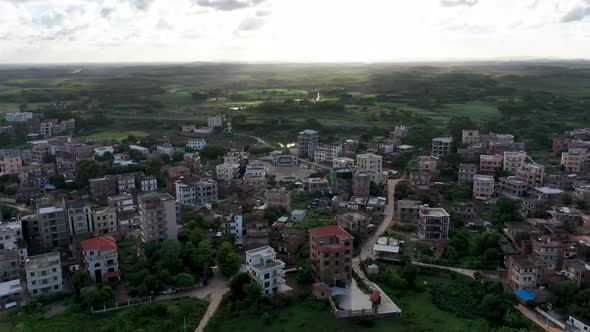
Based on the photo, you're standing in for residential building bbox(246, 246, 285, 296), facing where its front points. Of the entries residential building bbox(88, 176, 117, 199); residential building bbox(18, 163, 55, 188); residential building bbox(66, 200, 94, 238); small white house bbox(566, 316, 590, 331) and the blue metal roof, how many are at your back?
3

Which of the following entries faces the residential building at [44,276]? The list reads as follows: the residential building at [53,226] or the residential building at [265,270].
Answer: the residential building at [53,226]

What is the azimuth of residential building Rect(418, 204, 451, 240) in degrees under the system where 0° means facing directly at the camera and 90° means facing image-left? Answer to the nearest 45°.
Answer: approximately 0°

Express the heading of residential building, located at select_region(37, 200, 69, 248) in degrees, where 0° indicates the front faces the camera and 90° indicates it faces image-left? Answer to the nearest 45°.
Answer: approximately 0°

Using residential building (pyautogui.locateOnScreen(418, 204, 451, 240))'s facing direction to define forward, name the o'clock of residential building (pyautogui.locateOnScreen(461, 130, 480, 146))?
residential building (pyautogui.locateOnScreen(461, 130, 480, 146)) is roughly at 6 o'clock from residential building (pyautogui.locateOnScreen(418, 204, 451, 240)).

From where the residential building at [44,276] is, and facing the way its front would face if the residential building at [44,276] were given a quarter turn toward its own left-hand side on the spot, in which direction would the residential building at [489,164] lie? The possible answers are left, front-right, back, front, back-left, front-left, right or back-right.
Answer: front

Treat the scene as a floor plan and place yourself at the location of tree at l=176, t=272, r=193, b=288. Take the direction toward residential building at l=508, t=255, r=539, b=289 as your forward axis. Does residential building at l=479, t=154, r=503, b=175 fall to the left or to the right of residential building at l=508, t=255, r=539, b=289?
left

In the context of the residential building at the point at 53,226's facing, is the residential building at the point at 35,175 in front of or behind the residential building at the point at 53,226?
behind

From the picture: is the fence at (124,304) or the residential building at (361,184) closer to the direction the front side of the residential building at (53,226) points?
the fence

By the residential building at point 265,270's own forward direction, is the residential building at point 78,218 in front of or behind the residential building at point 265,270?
behind

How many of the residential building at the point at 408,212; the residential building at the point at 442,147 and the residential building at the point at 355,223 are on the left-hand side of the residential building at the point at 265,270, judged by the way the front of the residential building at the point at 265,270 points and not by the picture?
3

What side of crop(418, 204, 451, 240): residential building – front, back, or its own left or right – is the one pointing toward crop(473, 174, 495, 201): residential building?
back

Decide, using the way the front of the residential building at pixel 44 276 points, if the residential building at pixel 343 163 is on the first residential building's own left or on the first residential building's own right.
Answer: on the first residential building's own left
